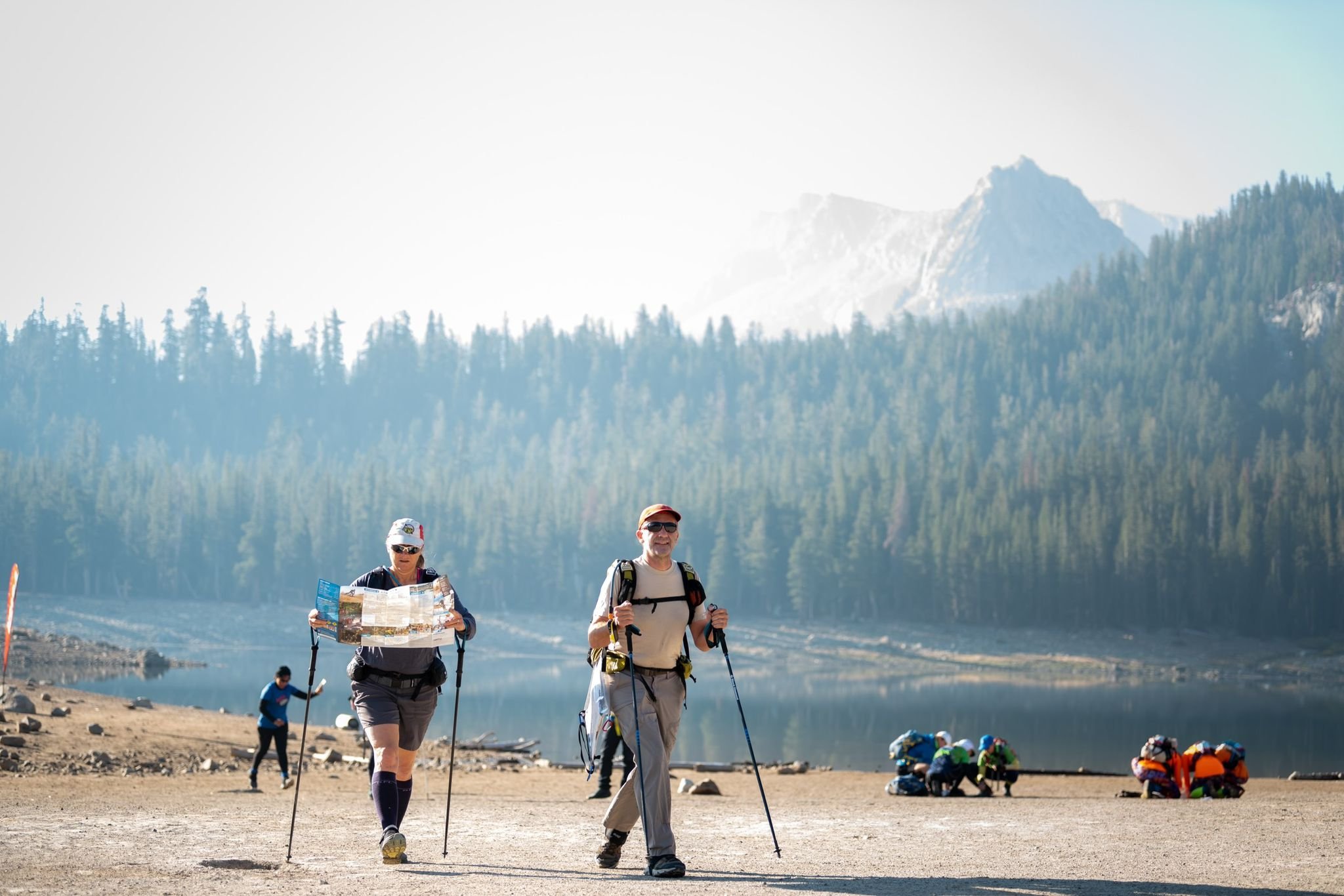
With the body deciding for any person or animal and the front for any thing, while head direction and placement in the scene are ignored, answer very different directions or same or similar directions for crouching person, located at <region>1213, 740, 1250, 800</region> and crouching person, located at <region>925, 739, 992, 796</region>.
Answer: very different directions

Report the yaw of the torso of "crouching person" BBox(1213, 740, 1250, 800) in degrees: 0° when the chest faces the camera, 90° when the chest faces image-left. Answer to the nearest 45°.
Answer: approximately 90°

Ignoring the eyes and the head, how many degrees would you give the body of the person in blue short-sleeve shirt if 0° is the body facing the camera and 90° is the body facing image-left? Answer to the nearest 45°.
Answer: approximately 315°
